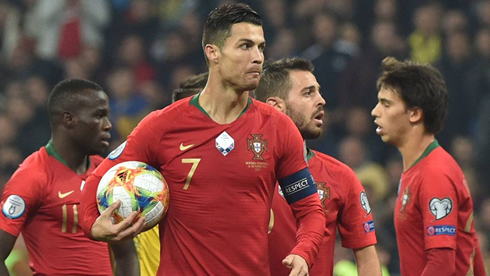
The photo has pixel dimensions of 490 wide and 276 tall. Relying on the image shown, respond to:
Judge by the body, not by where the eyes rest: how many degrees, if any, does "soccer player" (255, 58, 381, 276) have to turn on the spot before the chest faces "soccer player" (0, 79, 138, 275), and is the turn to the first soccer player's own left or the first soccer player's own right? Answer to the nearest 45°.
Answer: approximately 90° to the first soccer player's own right

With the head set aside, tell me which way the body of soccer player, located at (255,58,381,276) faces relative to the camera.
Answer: toward the camera

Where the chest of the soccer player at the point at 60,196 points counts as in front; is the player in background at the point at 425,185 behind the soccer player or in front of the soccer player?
in front

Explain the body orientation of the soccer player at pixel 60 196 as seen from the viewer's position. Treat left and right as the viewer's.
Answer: facing the viewer and to the right of the viewer

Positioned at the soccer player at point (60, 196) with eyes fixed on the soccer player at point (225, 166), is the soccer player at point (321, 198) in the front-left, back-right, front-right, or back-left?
front-left

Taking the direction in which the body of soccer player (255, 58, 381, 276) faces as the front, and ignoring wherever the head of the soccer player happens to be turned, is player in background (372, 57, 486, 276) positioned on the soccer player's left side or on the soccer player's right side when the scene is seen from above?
on the soccer player's left side

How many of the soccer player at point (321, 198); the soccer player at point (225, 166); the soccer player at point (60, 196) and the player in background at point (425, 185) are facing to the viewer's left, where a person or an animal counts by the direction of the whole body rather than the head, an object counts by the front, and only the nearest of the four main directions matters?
1

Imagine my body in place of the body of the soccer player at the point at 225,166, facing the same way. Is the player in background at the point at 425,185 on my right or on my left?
on my left

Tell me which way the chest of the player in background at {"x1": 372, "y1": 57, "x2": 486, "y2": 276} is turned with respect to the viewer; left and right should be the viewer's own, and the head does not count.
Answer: facing to the left of the viewer

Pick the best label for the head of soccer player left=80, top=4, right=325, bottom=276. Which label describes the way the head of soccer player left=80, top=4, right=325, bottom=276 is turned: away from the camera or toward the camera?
toward the camera

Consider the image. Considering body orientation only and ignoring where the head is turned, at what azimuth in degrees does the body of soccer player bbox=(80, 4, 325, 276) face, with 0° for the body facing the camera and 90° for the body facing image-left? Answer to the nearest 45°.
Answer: approximately 0°
